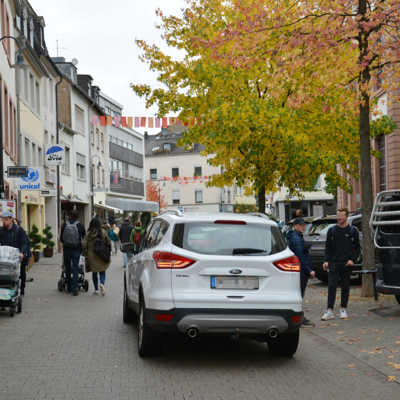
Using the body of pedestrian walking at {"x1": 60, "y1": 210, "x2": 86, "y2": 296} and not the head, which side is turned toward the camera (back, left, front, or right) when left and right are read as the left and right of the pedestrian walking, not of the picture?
back

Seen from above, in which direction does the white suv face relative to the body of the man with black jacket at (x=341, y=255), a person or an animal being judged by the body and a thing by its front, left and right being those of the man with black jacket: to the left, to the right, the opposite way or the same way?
the opposite way

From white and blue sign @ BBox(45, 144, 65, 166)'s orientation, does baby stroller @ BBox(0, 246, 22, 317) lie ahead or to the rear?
ahead

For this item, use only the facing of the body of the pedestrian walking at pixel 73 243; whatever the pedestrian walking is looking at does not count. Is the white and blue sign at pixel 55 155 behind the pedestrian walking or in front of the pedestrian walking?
in front

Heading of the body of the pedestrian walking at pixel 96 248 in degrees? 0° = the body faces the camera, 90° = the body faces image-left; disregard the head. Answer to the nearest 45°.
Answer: approximately 180°

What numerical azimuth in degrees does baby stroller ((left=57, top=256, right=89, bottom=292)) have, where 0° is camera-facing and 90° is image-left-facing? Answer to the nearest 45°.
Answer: approximately 180°

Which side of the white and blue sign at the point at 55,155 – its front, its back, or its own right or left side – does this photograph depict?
front

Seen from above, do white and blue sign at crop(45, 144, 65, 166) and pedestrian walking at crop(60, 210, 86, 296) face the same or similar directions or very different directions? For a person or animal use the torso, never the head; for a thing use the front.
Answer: very different directions

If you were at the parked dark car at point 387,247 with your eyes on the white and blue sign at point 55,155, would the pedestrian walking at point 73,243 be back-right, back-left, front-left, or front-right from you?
front-left

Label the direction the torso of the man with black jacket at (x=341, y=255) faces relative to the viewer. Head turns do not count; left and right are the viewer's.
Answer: facing the viewer

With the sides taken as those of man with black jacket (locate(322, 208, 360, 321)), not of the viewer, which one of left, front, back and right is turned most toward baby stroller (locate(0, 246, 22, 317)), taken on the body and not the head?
right

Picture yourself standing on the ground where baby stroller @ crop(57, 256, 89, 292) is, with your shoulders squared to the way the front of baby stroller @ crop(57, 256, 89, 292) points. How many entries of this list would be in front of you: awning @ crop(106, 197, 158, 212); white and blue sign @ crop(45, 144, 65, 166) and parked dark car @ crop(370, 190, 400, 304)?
2

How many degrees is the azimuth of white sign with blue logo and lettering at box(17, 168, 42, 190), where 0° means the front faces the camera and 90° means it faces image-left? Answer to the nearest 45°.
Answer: approximately 0°

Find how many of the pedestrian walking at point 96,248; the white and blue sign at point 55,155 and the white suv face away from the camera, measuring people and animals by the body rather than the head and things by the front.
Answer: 2

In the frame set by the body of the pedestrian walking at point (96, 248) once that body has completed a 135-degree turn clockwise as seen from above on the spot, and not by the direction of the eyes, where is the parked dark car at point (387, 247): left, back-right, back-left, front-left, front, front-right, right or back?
front
